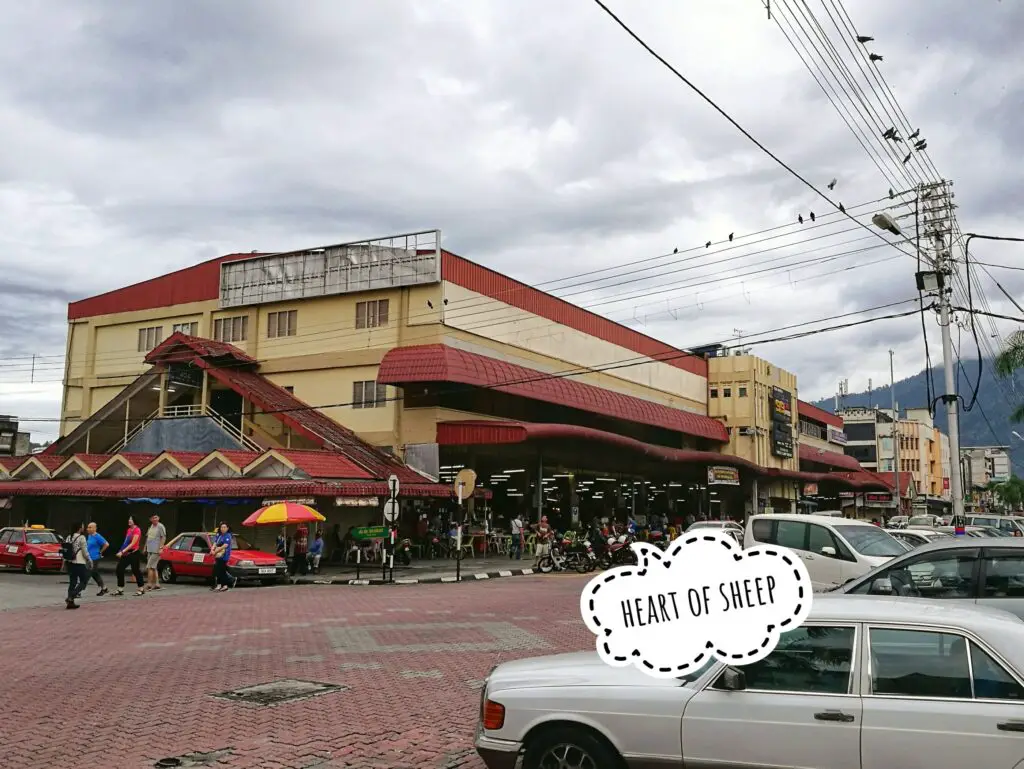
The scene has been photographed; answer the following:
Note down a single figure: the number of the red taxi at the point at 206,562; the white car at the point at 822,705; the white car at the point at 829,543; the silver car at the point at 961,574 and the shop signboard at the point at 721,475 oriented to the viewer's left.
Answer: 2

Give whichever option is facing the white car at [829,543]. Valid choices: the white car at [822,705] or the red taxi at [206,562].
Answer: the red taxi

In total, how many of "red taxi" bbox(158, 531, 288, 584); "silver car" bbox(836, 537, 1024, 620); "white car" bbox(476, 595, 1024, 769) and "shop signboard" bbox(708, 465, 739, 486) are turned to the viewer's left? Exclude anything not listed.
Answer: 2

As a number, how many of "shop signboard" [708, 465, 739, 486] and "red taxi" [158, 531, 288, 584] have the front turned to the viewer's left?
0

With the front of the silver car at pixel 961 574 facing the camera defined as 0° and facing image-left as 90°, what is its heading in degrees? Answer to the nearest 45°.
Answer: approximately 90°

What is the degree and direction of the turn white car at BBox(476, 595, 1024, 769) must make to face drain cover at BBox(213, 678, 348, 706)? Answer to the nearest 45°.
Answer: approximately 45° to its right

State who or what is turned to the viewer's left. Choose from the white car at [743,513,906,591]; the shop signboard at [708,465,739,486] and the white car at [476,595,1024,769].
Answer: the white car at [476,595,1024,769]

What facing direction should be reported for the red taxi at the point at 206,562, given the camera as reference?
facing the viewer and to the right of the viewer

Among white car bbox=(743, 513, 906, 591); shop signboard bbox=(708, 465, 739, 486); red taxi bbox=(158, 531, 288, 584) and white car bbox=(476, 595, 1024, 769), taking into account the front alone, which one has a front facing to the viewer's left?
white car bbox=(476, 595, 1024, 769)

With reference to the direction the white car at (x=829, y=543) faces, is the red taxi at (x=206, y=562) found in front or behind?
behind

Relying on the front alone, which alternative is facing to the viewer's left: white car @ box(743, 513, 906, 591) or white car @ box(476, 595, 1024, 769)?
white car @ box(476, 595, 1024, 769)

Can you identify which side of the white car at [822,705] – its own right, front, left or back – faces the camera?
left
